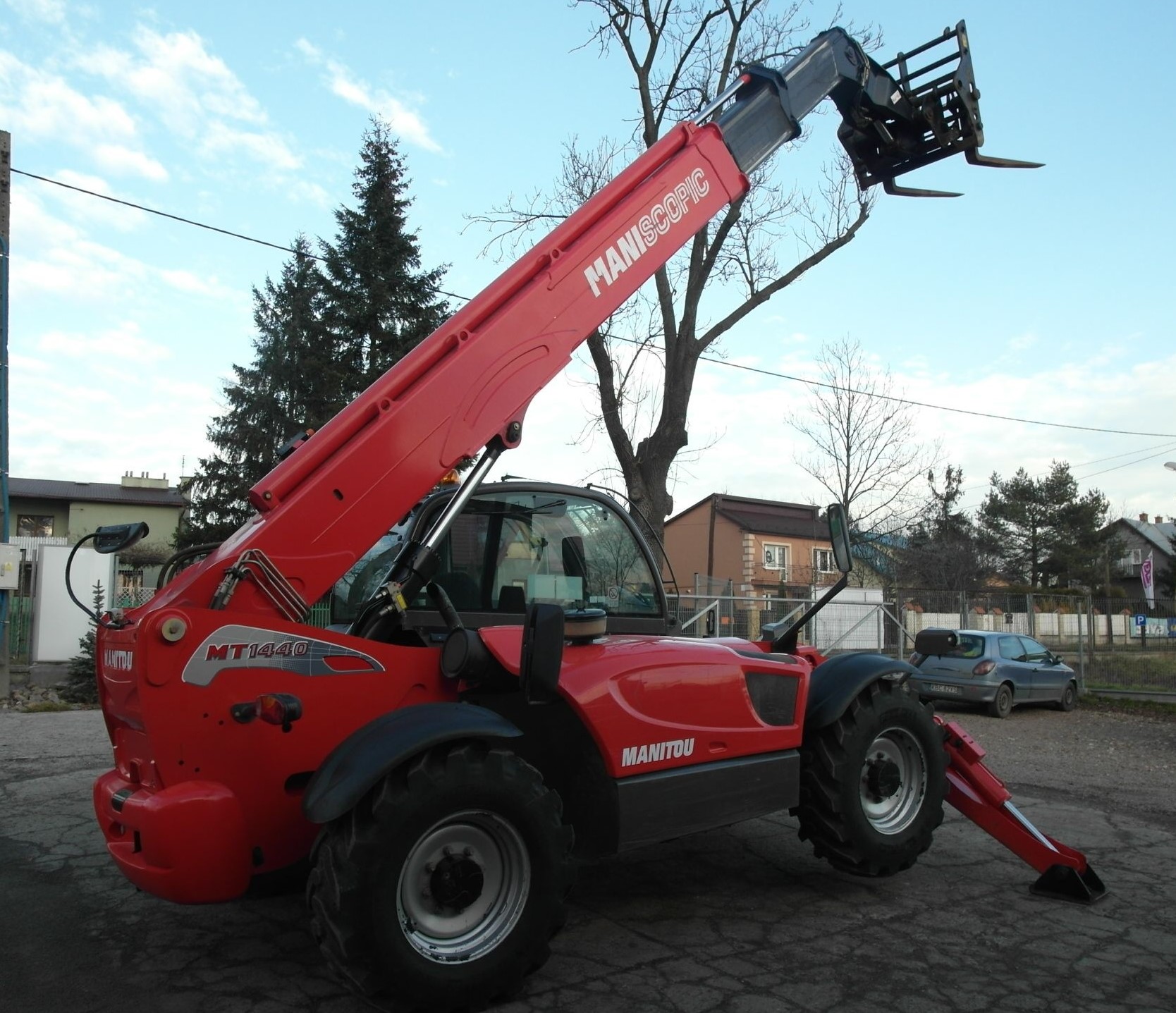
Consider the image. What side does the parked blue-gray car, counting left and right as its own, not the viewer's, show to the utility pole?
back

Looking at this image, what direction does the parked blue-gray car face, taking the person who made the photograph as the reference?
facing away from the viewer and to the right of the viewer

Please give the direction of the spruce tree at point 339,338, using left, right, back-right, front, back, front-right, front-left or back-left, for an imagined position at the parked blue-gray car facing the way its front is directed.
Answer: back-left

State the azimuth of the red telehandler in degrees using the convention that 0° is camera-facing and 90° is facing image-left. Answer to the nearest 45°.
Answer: approximately 225°

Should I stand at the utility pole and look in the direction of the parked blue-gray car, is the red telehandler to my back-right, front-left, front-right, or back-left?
front-right

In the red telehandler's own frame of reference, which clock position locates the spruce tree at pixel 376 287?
The spruce tree is roughly at 10 o'clock from the red telehandler.

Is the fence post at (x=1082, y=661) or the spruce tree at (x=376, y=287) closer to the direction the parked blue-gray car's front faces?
the fence post

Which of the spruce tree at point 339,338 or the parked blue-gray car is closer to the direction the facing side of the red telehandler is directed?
the parked blue-gray car

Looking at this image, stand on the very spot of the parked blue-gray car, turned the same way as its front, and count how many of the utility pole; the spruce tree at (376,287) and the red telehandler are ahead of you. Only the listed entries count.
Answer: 0

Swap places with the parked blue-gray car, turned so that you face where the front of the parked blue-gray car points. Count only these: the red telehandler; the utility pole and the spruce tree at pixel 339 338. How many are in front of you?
0

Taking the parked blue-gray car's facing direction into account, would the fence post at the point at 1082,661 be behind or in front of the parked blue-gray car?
in front

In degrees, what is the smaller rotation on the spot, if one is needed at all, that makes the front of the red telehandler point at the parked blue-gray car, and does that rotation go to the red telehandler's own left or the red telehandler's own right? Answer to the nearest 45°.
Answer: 0° — it already faces it

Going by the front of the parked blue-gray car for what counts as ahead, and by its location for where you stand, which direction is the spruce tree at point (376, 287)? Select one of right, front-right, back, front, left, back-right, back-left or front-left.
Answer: back-left

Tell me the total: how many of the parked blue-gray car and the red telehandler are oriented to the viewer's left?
0

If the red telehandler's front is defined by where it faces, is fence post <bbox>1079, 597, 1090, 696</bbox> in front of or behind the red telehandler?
in front
